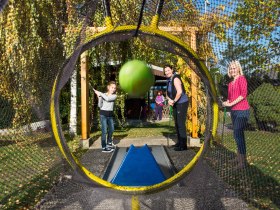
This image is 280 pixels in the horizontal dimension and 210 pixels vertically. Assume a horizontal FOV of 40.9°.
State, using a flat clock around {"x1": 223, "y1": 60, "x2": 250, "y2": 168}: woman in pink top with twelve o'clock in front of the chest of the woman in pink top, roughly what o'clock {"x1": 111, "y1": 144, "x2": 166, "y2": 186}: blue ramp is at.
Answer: The blue ramp is roughly at 1 o'clock from the woman in pink top.

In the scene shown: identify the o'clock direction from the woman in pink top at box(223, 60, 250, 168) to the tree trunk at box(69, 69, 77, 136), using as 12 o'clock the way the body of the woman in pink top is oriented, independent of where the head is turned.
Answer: The tree trunk is roughly at 3 o'clock from the woman in pink top.

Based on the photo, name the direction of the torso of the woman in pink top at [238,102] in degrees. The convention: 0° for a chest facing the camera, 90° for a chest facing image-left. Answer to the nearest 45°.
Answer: approximately 45°

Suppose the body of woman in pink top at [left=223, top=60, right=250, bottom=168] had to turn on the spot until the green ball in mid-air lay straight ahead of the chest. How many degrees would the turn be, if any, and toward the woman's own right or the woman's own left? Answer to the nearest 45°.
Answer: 0° — they already face it

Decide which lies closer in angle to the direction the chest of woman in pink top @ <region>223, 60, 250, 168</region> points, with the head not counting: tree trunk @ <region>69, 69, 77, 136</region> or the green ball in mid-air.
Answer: the green ball in mid-air
